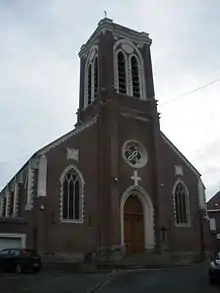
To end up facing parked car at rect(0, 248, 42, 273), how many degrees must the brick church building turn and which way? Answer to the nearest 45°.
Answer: approximately 90° to its right

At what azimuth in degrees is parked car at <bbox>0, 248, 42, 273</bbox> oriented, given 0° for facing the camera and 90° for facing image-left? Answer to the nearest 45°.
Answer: approximately 135°

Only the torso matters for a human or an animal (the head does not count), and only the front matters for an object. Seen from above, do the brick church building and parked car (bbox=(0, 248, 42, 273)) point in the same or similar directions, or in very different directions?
very different directions

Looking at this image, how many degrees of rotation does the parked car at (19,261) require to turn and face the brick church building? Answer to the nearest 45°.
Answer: approximately 90° to its right

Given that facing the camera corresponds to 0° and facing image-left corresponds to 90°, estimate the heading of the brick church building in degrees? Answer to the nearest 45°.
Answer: approximately 315°
